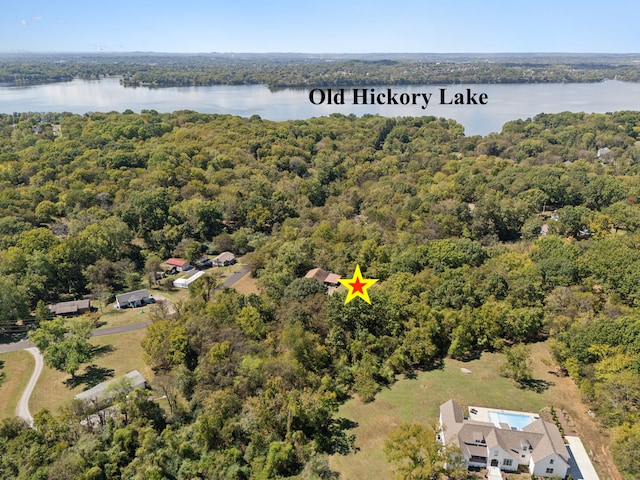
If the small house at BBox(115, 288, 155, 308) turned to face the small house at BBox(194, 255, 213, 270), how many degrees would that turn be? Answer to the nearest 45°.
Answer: approximately 135° to its left

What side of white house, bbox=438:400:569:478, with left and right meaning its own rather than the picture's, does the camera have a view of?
front

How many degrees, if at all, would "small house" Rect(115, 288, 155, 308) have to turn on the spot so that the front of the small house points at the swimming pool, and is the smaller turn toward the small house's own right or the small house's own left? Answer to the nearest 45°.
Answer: approximately 45° to the small house's own left

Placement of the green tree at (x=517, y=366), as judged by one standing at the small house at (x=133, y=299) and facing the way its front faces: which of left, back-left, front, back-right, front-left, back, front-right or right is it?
front-left

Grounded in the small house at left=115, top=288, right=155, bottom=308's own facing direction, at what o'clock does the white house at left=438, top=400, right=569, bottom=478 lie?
The white house is roughly at 11 o'clock from the small house.

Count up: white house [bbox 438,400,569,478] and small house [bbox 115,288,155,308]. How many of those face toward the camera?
2

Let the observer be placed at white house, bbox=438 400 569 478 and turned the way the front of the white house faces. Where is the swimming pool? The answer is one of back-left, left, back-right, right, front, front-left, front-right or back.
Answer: back

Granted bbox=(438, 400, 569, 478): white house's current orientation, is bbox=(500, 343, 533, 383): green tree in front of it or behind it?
behind
